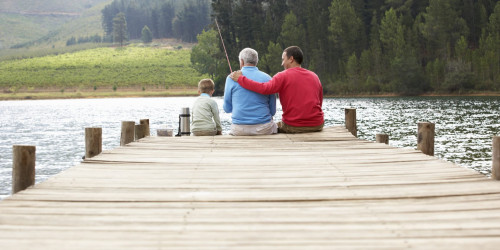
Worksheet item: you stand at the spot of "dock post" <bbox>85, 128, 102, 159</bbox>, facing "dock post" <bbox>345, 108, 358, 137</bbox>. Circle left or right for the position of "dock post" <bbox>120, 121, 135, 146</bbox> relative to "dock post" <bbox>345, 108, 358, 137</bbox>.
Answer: left

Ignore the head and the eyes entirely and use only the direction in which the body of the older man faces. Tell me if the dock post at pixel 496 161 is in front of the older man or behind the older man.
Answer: behind

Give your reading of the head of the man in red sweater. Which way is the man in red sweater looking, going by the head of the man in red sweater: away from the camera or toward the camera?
away from the camera

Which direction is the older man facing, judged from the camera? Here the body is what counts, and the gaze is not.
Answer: away from the camera

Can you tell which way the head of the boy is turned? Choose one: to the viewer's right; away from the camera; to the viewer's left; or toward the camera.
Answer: away from the camera

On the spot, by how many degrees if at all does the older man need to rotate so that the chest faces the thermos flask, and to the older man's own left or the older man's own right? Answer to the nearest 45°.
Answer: approximately 45° to the older man's own left

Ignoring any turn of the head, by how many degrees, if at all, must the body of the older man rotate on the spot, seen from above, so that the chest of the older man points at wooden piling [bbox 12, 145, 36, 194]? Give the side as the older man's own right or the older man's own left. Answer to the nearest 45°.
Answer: approximately 135° to the older man's own left
